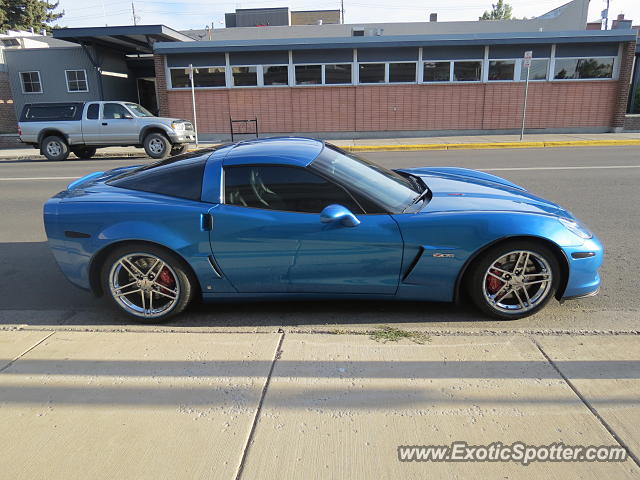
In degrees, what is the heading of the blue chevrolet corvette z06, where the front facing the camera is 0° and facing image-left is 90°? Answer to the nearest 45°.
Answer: approximately 270°

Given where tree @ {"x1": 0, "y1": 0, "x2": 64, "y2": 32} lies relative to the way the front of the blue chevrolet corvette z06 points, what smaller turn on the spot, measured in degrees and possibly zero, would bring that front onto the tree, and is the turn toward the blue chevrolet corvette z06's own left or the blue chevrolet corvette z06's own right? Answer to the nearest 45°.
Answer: approximately 135° to the blue chevrolet corvette z06's own left
